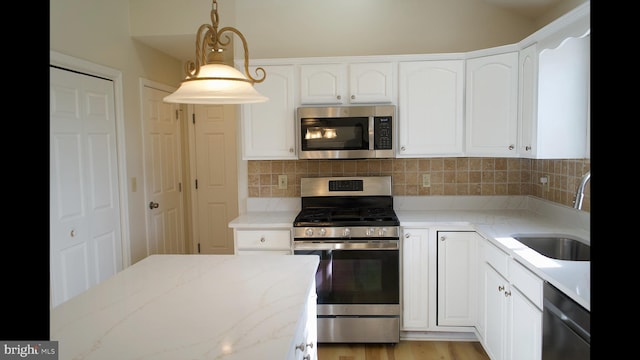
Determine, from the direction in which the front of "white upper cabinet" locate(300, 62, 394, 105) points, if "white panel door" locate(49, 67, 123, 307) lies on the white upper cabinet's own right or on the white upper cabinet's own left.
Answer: on the white upper cabinet's own right

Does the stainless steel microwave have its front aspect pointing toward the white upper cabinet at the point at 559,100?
no

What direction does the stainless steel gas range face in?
toward the camera

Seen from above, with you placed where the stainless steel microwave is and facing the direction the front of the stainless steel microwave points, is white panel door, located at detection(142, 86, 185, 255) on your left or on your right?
on your right

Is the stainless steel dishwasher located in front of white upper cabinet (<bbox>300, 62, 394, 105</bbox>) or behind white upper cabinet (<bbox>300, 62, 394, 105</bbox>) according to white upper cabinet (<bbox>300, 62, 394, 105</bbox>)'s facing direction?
in front

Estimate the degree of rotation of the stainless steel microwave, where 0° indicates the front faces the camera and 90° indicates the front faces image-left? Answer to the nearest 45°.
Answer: approximately 0°

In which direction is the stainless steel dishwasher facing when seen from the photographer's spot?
facing the viewer and to the left of the viewer

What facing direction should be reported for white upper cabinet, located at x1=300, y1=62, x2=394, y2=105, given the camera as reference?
facing the viewer

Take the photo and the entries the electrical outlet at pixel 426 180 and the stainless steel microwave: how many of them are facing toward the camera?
2

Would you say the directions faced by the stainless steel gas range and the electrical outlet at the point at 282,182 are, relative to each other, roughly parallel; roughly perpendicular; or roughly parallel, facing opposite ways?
roughly parallel

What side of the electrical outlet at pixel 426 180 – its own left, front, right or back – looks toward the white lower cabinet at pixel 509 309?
front

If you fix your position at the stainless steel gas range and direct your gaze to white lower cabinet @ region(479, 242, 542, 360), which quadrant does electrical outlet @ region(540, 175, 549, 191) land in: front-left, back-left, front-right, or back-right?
front-left

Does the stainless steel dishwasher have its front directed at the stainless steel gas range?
no

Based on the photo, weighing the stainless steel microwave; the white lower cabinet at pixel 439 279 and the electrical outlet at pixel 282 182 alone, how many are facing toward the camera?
3
